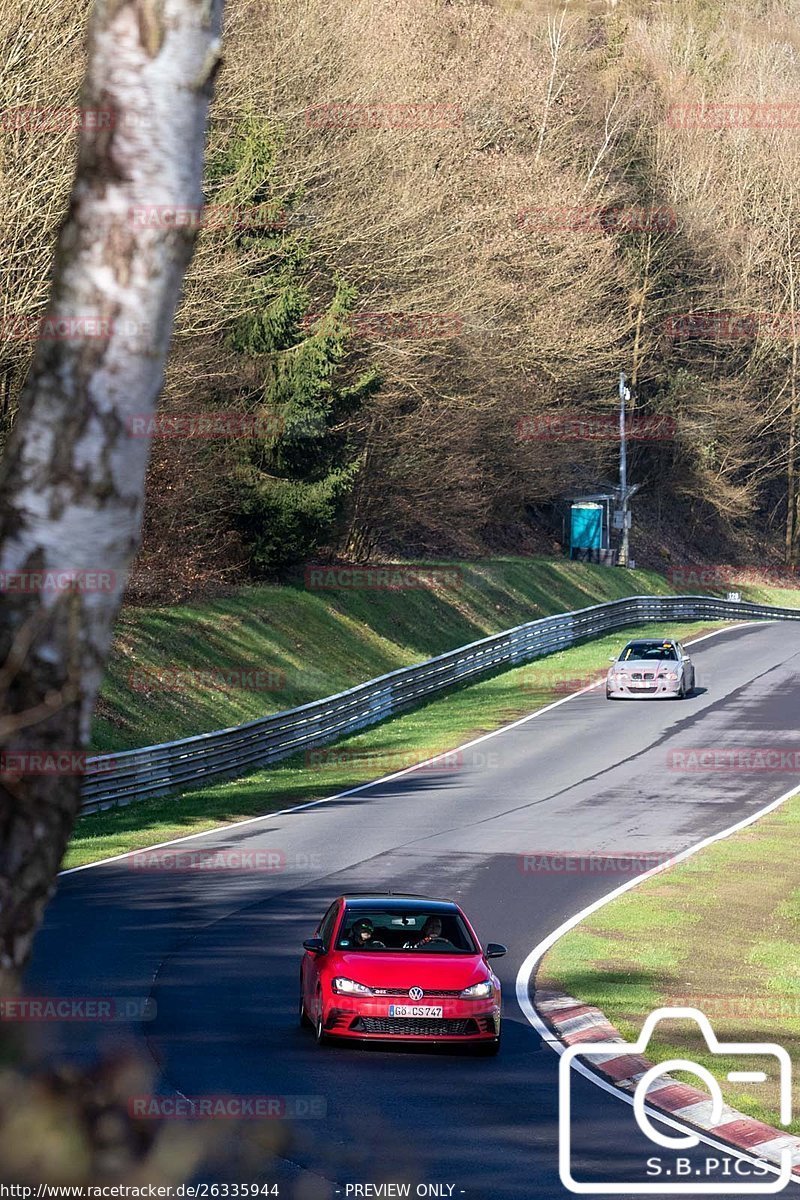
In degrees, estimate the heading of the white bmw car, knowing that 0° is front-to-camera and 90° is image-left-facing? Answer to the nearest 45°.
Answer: approximately 0°

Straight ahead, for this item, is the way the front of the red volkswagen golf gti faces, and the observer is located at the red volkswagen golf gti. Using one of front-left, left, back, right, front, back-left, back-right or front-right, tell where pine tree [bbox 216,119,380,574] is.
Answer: back

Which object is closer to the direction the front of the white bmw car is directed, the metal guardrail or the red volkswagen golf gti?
the red volkswagen golf gti

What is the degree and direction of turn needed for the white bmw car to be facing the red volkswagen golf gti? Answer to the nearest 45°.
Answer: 0° — it already faces it

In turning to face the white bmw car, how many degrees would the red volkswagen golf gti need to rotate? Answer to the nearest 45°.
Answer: approximately 180°

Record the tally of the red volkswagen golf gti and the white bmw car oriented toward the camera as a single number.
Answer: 2

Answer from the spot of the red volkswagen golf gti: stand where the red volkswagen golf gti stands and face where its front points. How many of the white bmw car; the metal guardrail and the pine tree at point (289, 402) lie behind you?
3
